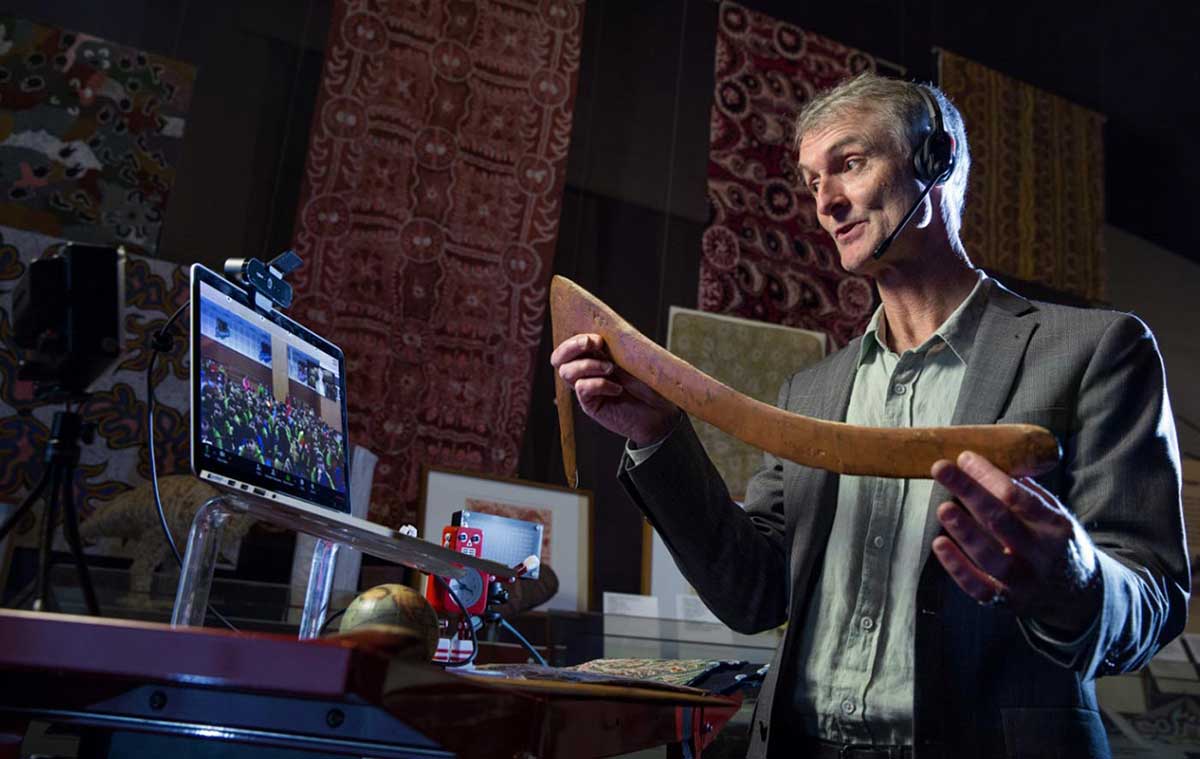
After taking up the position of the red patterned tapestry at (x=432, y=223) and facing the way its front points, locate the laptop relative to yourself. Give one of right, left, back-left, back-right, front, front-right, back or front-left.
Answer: front

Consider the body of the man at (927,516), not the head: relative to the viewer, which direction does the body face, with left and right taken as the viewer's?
facing the viewer and to the left of the viewer

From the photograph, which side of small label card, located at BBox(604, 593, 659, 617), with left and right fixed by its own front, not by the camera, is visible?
front

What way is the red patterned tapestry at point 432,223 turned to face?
toward the camera

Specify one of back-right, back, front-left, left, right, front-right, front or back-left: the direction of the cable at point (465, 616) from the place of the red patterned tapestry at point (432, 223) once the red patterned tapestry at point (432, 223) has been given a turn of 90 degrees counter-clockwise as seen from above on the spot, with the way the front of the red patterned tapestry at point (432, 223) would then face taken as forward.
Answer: right

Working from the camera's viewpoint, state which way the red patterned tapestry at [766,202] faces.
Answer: facing the viewer

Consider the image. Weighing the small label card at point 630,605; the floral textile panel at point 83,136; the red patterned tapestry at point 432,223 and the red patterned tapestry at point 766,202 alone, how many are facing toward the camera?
4

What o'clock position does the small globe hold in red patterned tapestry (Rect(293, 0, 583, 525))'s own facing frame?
The small globe is roughly at 12 o'clock from the red patterned tapestry.

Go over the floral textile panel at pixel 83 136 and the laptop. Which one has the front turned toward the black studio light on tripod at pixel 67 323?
the floral textile panel

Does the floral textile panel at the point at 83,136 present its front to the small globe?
yes

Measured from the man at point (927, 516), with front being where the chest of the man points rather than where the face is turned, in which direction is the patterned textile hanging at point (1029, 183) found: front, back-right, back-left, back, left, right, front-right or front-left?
back-right

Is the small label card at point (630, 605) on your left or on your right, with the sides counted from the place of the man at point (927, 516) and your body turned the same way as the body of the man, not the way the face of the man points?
on your right
